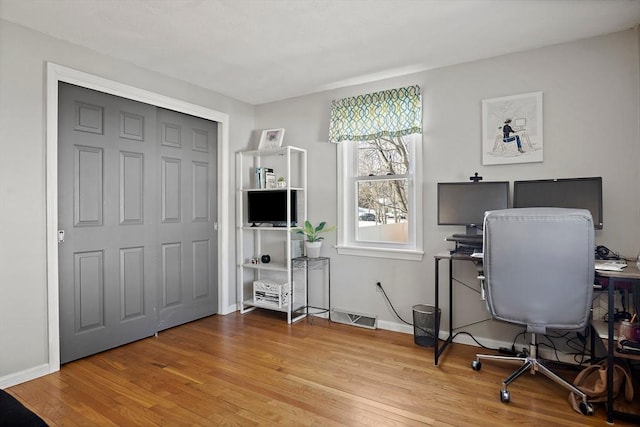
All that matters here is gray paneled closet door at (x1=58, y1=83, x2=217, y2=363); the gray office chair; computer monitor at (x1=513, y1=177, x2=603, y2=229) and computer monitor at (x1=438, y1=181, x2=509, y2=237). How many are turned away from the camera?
1

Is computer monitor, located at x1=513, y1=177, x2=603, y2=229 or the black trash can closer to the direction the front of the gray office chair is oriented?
the computer monitor

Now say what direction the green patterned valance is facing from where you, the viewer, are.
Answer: facing the viewer and to the left of the viewer

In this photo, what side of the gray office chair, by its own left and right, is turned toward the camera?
back

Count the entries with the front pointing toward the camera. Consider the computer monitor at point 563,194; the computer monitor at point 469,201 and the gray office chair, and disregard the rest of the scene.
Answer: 2

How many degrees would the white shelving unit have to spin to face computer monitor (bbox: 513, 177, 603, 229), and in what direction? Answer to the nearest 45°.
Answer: approximately 90° to its left

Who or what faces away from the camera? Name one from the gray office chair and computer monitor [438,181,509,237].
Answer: the gray office chair

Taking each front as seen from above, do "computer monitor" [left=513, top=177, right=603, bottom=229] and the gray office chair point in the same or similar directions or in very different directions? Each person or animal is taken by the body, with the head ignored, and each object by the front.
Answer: very different directions

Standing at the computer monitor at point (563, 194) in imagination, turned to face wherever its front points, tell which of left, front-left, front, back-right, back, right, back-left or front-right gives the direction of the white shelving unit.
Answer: right

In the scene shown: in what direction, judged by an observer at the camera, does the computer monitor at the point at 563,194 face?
facing the viewer

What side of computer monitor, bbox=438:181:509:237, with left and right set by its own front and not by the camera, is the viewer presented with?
front

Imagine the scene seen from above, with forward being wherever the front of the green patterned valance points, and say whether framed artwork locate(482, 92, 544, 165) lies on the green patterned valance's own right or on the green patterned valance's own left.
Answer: on the green patterned valance's own left
